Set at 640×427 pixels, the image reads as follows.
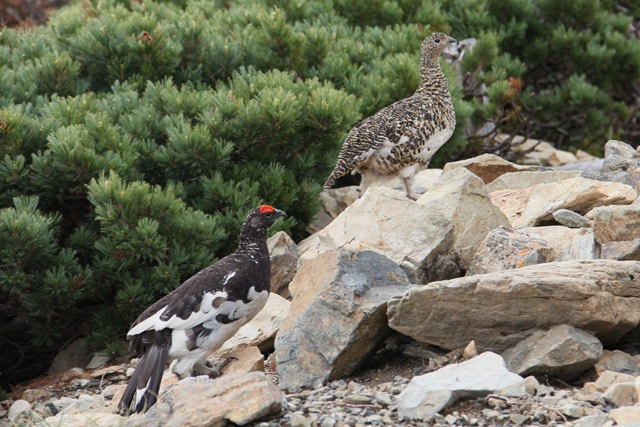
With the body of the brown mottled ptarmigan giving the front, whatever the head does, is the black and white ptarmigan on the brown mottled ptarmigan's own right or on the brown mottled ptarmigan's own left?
on the brown mottled ptarmigan's own right

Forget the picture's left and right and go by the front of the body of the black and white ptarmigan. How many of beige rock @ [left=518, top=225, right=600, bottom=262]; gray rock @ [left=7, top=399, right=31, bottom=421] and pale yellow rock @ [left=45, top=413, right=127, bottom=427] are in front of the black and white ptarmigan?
1

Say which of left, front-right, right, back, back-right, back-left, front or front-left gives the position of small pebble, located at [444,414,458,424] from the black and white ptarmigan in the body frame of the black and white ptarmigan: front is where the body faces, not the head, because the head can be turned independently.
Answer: front-right

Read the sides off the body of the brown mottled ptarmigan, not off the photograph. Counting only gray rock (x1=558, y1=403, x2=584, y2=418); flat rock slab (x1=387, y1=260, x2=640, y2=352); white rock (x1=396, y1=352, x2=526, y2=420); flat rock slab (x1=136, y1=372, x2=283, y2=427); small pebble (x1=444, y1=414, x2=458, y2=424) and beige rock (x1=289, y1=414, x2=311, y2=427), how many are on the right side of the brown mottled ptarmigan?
6

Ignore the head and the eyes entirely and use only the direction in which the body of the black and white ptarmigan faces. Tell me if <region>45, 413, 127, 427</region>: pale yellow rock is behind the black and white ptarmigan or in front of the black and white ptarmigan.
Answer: behind

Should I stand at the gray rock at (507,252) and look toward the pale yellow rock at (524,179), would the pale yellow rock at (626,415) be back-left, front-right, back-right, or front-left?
back-right

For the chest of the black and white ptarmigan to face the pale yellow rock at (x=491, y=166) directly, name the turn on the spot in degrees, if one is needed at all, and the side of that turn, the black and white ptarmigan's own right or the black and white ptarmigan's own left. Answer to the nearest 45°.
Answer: approximately 45° to the black and white ptarmigan's own left

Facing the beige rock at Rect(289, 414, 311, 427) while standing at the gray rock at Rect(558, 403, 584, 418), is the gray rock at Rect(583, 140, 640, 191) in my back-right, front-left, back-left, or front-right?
back-right

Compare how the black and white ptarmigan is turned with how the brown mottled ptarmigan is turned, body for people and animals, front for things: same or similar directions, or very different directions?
same or similar directions

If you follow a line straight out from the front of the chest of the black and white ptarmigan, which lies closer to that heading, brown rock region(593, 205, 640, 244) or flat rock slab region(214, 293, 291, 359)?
the brown rock

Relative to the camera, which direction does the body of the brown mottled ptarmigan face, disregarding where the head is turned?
to the viewer's right

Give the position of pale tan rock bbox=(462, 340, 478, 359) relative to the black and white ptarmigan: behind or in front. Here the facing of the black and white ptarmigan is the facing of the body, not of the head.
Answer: in front

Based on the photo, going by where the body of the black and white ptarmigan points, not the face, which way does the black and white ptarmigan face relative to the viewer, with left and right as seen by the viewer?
facing to the right of the viewer

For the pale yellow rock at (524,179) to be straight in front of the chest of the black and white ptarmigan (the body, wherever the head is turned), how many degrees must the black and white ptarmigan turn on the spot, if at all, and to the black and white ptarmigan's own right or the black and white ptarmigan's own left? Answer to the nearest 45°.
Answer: approximately 45° to the black and white ptarmigan's own left

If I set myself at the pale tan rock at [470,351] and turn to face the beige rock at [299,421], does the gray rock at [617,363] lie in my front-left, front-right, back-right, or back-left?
back-left

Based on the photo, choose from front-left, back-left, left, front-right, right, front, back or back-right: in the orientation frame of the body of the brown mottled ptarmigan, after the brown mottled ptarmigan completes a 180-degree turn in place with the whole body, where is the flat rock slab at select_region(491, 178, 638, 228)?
back-left

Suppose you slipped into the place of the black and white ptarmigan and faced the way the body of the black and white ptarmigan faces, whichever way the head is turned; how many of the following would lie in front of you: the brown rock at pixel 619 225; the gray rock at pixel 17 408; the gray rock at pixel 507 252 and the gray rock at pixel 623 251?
3

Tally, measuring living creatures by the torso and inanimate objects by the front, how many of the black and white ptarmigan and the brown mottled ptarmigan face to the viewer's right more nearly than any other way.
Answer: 2

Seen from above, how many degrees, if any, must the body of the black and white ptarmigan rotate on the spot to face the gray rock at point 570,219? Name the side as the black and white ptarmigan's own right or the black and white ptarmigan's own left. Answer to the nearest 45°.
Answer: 0° — it already faces it
